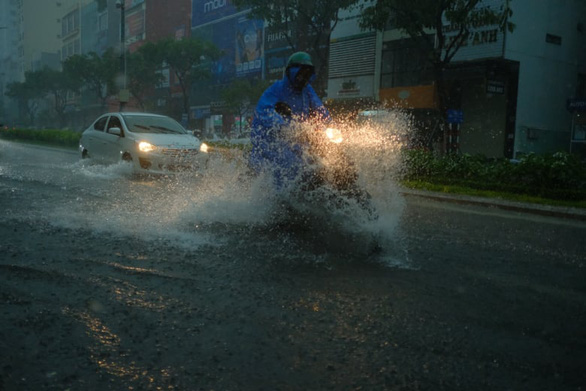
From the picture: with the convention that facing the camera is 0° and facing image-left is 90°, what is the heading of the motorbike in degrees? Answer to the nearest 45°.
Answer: approximately 315°

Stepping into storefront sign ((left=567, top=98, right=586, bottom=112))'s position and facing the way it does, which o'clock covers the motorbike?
The motorbike is roughly at 12 o'clock from the storefront sign.

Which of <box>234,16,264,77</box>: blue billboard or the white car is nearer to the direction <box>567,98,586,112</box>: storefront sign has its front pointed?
the white car

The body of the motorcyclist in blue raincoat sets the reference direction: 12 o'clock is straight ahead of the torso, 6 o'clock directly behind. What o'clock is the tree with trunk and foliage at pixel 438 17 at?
The tree with trunk and foliage is roughly at 8 o'clock from the motorcyclist in blue raincoat.

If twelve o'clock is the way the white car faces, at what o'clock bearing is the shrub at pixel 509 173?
The shrub is roughly at 11 o'clock from the white car.

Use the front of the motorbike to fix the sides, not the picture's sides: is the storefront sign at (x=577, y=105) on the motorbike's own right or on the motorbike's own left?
on the motorbike's own left

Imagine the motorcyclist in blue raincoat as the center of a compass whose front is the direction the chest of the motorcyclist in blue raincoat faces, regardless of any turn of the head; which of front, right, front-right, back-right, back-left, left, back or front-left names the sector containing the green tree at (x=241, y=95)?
back-left

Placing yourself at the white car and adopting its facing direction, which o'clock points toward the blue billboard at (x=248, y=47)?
The blue billboard is roughly at 8 o'clock from the white car.
